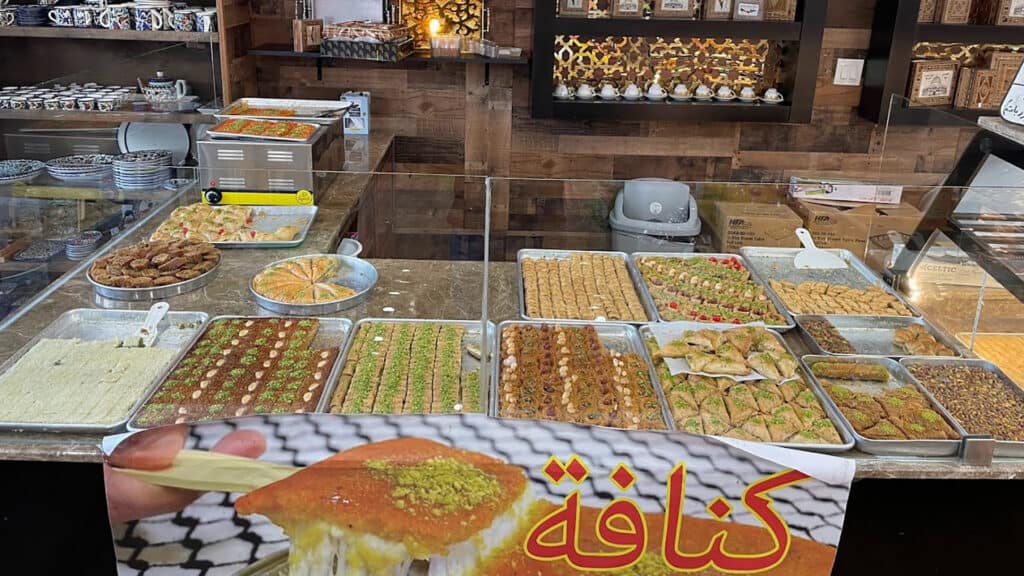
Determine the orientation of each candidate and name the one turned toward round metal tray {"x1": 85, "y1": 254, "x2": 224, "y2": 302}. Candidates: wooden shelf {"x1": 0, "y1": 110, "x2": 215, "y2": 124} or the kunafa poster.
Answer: the wooden shelf

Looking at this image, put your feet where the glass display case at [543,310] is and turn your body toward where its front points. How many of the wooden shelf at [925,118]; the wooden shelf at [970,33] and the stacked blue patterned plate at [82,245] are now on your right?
1

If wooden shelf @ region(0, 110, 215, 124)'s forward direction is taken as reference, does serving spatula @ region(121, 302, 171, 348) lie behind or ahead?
ahead

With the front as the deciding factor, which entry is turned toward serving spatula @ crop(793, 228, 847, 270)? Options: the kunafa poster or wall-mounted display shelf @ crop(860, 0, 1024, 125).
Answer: the wall-mounted display shelf

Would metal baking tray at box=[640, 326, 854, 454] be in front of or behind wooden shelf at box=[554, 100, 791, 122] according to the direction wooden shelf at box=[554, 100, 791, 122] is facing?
in front

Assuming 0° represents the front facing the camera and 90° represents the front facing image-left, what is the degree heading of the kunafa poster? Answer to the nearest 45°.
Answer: approximately 0°

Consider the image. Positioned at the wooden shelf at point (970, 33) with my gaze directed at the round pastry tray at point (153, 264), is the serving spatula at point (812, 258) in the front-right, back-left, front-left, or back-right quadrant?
front-left

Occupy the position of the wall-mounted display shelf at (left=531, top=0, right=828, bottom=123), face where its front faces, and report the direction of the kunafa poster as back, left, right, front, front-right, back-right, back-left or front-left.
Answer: front

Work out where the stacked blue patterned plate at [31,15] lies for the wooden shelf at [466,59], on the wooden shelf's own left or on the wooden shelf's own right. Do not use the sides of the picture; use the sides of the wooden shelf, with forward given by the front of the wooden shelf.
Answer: on the wooden shelf's own right

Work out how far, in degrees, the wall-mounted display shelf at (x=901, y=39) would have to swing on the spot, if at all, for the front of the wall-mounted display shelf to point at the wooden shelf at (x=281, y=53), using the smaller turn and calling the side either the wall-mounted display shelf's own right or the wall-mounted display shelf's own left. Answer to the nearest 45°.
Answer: approximately 45° to the wall-mounted display shelf's own right

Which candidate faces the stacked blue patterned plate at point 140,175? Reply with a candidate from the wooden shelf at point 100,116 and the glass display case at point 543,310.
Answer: the wooden shelf

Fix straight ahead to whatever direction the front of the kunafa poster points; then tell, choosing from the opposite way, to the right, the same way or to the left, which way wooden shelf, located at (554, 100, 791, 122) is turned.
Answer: the same way

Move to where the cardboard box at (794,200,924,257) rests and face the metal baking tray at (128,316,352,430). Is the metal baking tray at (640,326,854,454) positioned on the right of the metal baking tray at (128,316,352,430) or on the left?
left

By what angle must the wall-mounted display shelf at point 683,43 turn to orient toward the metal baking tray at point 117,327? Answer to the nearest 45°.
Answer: approximately 45° to its right

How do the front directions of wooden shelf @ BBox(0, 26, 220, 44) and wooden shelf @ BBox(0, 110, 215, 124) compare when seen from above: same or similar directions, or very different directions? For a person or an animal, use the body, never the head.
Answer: same or similar directions

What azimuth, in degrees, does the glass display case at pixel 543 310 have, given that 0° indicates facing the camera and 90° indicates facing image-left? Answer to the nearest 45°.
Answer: approximately 0°

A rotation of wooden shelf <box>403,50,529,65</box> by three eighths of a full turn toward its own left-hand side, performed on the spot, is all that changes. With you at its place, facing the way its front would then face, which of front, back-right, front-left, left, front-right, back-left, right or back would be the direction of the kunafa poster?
back-right

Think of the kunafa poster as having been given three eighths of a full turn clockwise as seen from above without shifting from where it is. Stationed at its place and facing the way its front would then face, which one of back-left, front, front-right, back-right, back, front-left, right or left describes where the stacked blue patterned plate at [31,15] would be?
front

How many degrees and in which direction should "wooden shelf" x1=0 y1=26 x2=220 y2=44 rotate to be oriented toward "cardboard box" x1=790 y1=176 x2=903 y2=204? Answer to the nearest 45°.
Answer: approximately 45° to its left

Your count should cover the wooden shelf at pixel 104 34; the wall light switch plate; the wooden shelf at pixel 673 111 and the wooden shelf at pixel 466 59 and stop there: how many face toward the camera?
4

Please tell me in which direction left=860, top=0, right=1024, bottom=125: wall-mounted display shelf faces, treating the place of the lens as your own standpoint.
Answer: facing the viewer

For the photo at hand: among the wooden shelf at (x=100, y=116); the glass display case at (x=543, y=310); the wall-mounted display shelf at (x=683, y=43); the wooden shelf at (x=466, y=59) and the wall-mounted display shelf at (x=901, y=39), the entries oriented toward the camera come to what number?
5

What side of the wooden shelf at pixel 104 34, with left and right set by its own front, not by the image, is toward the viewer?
front

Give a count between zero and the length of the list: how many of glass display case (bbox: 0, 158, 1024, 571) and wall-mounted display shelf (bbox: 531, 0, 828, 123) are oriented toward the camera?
2
